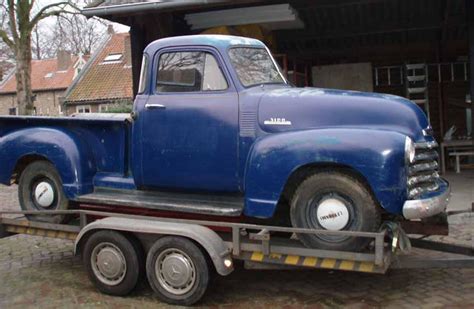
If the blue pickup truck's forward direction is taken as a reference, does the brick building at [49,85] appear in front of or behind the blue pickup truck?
behind

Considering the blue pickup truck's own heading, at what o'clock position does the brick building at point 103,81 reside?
The brick building is roughly at 7 o'clock from the blue pickup truck.

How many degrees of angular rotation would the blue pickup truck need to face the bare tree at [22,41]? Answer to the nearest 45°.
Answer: approximately 180°

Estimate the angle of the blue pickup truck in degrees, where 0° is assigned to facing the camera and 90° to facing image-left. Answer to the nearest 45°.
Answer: approximately 315°
